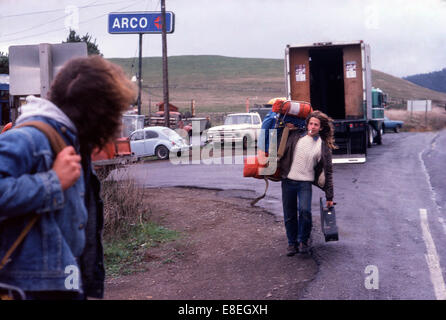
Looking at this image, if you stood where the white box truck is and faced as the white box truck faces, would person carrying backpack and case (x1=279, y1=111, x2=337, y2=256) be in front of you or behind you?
behind

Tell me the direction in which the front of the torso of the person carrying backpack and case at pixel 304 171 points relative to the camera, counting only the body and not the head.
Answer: toward the camera

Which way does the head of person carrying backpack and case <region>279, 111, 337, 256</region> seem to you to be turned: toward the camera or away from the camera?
toward the camera

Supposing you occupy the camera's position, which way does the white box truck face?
facing away from the viewer

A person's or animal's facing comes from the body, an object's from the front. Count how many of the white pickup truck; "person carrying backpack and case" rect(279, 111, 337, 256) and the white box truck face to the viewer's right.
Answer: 0

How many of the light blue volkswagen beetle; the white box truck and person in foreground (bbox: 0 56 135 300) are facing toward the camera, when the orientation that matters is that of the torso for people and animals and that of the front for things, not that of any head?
0

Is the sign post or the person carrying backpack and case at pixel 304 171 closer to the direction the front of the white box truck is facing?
the sign post

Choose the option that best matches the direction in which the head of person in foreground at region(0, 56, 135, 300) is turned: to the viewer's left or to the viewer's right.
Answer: to the viewer's right

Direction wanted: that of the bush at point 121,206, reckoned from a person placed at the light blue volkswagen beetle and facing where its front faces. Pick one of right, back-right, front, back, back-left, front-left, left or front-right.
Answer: back-left

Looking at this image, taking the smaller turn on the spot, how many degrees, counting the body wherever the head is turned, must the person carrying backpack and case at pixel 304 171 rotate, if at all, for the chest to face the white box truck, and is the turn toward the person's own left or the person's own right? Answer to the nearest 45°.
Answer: approximately 180°

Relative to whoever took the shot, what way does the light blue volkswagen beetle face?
facing away from the viewer and to the left of the viewer

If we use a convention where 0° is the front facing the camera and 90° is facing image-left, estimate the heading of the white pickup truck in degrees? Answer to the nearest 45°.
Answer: approximately 45°

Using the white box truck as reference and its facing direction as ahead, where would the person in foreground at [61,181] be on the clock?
The person in foreground is roughly at 6 o'clock from the white box truck.

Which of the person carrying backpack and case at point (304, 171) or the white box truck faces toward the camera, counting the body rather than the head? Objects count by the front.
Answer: the person carrying backpack and case
